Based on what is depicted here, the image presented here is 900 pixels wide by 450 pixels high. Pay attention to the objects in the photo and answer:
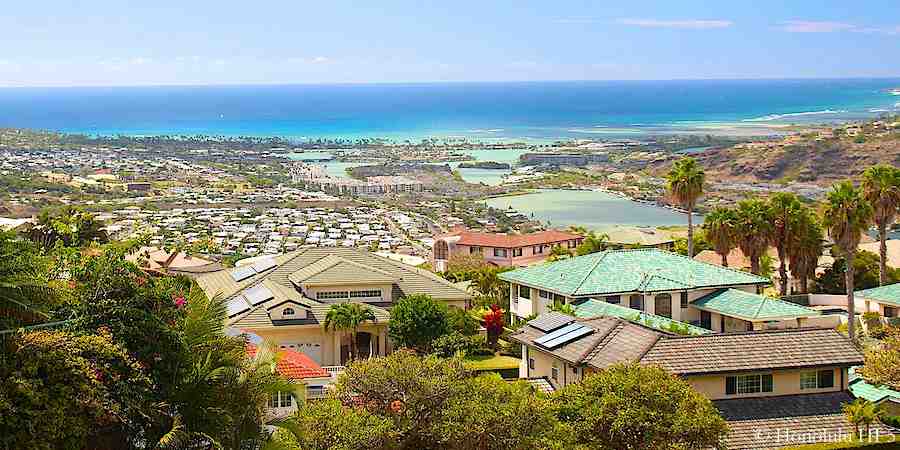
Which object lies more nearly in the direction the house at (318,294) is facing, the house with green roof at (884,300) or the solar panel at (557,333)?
the solar panel

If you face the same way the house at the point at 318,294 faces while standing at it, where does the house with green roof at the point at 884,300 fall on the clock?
The house with green roof is roughly at 9 o'clock from the house.

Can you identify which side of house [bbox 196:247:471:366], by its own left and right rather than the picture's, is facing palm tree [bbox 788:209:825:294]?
left

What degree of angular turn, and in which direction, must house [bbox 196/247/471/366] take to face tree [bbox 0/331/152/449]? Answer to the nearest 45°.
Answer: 0° — it already faces it

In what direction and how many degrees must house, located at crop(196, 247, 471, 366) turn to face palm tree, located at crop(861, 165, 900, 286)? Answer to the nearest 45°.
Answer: approximately 90° to its left

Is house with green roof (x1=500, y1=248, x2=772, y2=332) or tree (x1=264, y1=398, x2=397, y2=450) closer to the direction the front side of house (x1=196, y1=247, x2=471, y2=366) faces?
the tree

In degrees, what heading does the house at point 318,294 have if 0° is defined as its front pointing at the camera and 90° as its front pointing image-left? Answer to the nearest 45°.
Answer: approximately 0°

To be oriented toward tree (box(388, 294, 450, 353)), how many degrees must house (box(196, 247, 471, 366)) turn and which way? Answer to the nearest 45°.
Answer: approximately 45° to its left
